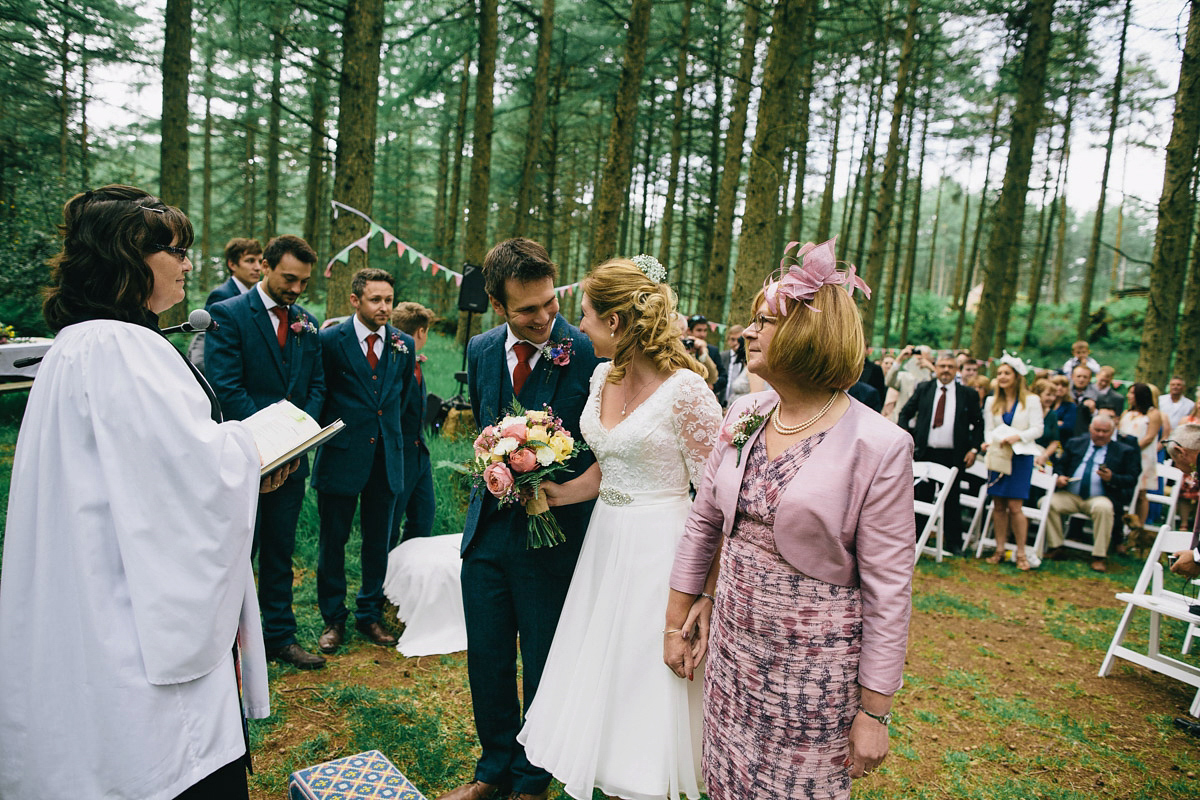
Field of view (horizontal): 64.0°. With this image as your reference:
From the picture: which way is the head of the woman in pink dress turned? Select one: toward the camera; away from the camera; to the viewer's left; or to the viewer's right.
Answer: to the viewer's left

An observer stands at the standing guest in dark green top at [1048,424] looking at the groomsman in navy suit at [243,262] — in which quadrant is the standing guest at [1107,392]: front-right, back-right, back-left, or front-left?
back-right

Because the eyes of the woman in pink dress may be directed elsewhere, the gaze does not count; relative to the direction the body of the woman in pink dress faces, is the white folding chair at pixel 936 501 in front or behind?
behind

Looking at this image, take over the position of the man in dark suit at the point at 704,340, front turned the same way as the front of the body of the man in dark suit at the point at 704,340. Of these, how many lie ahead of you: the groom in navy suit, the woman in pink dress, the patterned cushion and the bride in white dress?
4

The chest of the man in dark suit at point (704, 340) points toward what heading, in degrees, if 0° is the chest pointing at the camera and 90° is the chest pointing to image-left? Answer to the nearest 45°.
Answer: approximately 0°

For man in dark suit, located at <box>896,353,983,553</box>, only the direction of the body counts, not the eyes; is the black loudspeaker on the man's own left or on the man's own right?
on the man's own right

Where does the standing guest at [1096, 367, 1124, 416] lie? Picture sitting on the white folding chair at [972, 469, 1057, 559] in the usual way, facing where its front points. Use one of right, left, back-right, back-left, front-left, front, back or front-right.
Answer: back-right

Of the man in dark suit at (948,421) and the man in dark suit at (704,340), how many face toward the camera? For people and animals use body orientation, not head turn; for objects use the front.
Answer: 2

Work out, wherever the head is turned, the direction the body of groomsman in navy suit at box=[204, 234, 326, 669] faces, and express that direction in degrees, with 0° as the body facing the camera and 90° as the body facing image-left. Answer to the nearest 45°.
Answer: approximately 315°

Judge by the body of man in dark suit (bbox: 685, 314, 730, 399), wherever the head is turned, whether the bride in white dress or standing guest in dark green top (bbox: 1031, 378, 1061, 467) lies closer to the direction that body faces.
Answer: the bride in white dress
